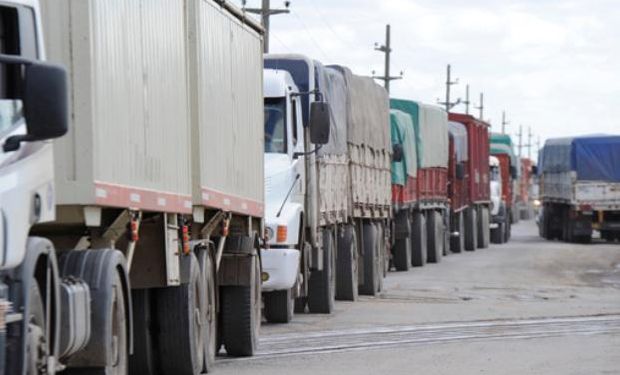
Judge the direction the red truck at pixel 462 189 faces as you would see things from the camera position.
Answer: facing the viewer and to the left of the viewer

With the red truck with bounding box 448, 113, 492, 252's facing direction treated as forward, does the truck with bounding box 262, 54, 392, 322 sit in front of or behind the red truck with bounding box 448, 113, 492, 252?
in front

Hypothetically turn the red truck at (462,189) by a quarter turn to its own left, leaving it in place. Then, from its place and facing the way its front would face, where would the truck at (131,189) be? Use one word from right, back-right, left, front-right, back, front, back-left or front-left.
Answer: front-right

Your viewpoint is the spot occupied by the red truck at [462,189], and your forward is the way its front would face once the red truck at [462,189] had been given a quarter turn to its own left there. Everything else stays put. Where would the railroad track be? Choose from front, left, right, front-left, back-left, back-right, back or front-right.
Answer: front-right

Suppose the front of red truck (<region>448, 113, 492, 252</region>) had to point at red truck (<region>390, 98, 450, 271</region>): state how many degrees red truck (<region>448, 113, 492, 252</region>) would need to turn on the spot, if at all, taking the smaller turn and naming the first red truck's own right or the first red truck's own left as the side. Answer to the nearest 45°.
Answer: approximately 45° to the first red truck's own left
